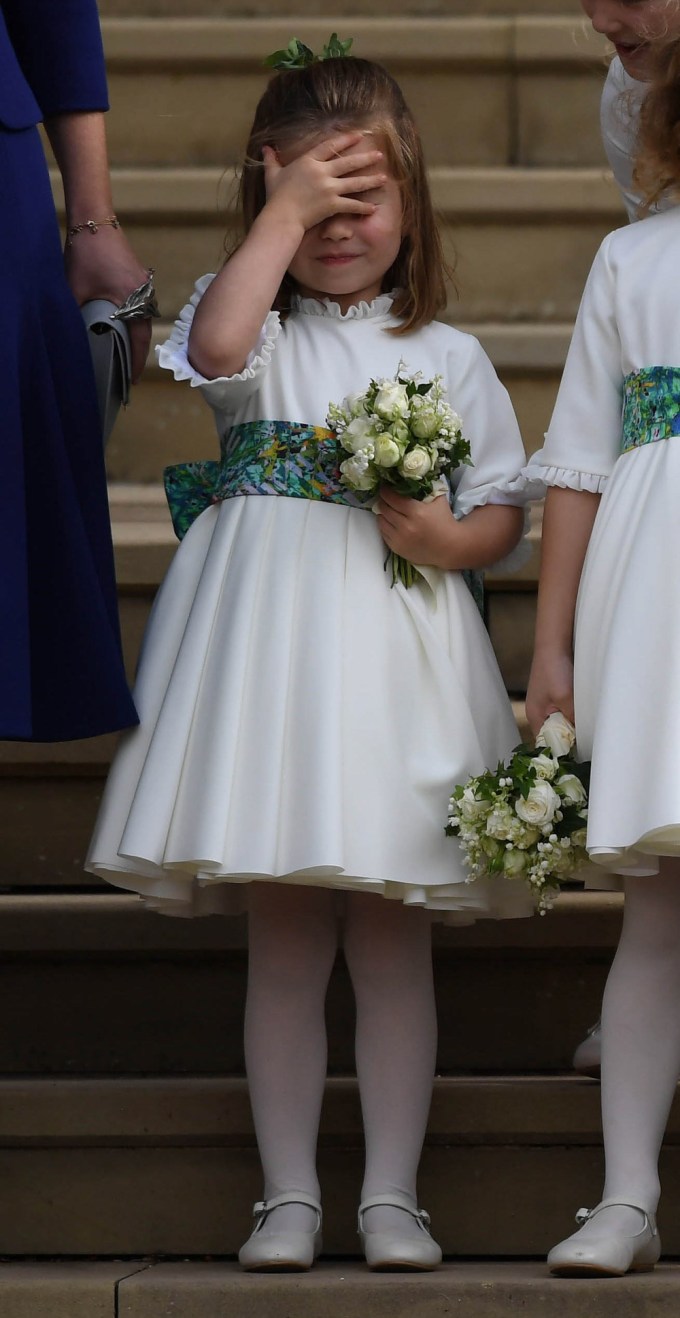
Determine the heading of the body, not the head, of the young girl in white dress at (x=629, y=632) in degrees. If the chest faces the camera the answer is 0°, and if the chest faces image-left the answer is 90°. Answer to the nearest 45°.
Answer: approximately 0°

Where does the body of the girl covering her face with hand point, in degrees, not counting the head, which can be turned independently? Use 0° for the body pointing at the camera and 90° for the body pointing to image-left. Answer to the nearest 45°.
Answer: approximately 0°
